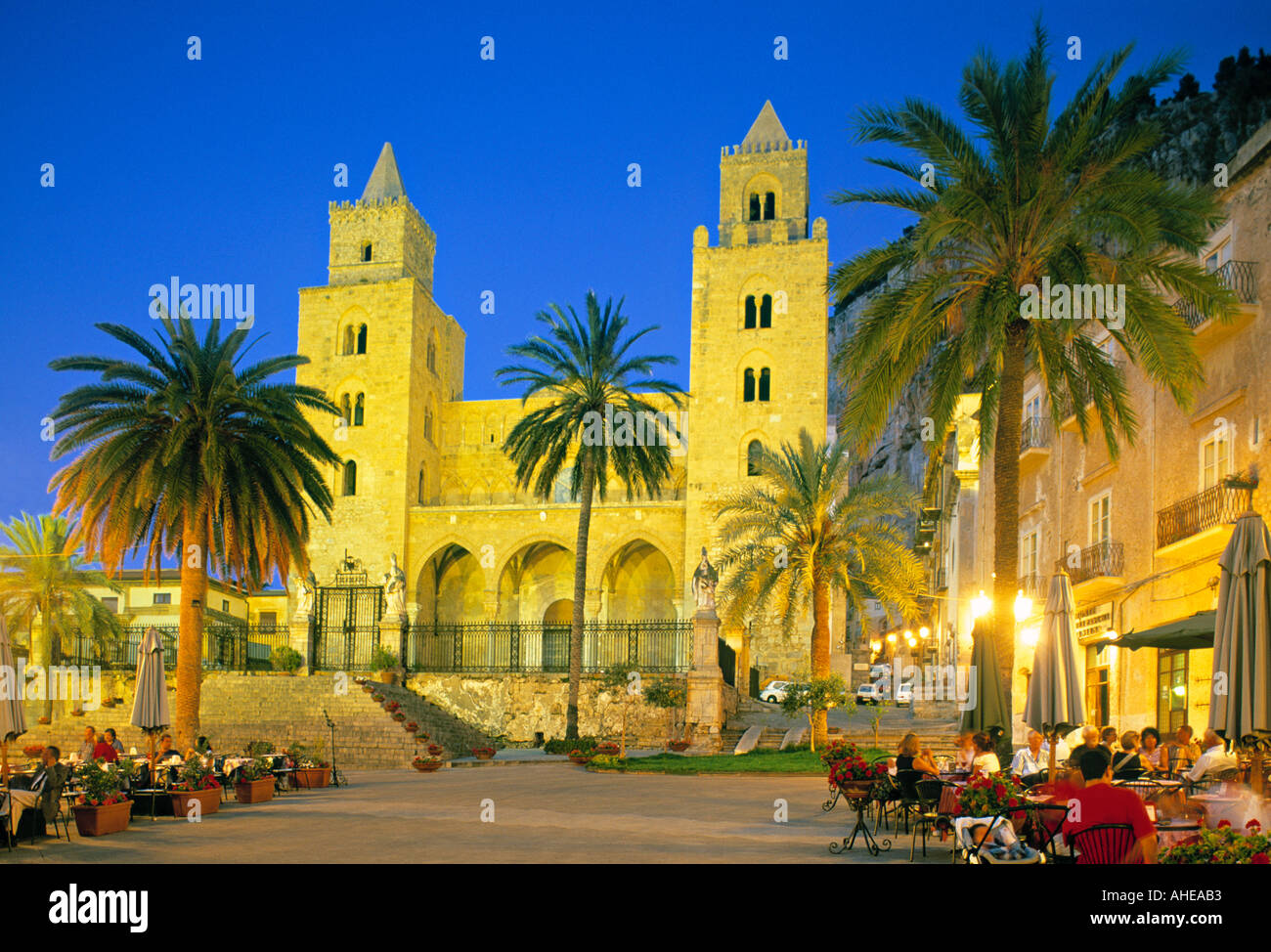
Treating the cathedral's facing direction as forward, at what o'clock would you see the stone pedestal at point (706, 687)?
The stone pedestal is roughly at 12 o'clock from the cathedral.

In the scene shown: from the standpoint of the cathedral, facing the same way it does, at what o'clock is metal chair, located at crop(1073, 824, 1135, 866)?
The metal chair is roughly at 12 o'clock from the cathedral.

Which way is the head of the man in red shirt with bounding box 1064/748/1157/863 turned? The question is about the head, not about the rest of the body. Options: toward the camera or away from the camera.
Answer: away from the camera

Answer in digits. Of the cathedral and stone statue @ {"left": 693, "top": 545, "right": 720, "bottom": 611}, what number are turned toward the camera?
2

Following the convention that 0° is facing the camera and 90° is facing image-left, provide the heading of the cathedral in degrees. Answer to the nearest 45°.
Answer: approximately 0°

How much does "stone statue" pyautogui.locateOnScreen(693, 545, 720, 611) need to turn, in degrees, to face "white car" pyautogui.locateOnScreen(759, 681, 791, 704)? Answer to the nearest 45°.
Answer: approximately 180°
